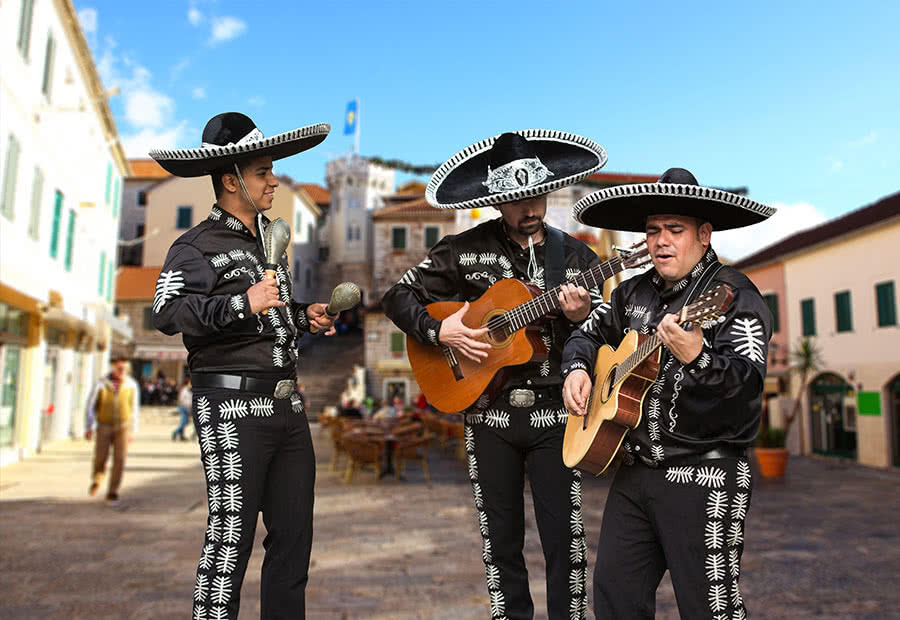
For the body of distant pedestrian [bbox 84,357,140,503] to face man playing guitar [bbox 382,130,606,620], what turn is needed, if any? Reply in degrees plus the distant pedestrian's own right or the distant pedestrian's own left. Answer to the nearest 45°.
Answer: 0° — they already face them

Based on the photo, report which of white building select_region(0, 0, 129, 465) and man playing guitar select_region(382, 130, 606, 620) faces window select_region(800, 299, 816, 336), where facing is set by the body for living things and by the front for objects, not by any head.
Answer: the white building

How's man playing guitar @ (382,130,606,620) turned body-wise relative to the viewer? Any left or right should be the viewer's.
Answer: facing the viewer

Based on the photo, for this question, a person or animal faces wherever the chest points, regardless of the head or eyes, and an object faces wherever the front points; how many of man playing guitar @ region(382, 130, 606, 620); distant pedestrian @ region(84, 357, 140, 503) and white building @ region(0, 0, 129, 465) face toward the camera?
2

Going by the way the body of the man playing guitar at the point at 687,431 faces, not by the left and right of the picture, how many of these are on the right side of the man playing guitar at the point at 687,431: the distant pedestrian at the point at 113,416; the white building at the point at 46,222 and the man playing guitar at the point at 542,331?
3

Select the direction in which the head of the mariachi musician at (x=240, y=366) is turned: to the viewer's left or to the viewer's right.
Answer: to the viewer's right

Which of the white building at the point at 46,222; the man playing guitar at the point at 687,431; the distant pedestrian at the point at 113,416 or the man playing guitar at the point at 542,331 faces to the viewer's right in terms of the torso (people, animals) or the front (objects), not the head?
the white building

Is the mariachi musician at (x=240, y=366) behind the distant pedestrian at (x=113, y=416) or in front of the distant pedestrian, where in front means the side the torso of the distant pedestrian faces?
in front

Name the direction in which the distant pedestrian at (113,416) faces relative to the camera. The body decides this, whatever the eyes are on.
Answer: toward the camera

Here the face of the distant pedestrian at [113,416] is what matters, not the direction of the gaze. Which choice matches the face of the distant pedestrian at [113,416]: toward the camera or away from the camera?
toward the camera

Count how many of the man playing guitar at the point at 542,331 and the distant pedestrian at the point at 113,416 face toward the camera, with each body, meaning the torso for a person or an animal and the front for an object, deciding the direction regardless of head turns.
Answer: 2

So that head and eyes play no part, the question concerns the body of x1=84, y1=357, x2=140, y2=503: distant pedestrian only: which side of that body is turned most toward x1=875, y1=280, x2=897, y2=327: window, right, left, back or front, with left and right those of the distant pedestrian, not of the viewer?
left

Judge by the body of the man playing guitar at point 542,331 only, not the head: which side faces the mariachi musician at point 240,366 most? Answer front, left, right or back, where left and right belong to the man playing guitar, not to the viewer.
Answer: right

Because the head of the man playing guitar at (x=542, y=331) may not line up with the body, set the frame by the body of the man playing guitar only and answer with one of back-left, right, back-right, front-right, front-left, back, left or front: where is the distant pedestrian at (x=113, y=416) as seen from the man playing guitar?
back-right

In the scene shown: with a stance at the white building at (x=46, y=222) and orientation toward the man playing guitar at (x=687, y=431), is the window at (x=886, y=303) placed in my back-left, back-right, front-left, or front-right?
front-left

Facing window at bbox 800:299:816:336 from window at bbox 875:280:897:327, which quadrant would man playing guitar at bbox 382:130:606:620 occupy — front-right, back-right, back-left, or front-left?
back-left

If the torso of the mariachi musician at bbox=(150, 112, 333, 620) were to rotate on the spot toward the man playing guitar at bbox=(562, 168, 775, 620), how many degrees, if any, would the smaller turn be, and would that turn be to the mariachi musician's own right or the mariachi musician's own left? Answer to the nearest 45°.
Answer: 0° — they already face them

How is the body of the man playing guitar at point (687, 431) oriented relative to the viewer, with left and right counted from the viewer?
facing the viewer and to the left of the viewer

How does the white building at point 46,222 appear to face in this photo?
to the viewer's right
